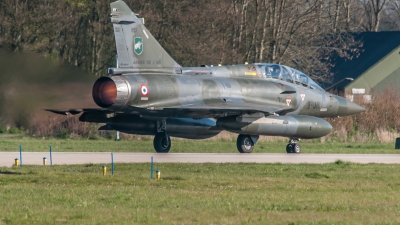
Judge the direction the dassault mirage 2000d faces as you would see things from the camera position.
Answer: facing away from the viewer and to the right of the viewer
